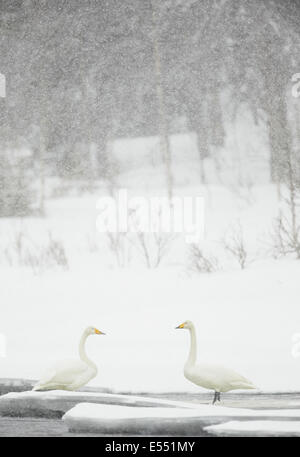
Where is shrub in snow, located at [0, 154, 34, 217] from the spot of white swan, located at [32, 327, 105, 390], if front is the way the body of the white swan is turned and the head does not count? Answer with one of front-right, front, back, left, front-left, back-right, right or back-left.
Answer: left

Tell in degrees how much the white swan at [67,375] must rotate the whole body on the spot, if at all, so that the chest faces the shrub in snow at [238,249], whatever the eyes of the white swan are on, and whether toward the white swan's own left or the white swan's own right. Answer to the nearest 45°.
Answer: approximately 45° to the white swan's own left

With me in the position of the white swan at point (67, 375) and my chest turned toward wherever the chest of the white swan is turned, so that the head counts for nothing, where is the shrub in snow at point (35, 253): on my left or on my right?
on my left

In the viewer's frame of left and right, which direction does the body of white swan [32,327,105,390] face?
facing to the right of the viewer

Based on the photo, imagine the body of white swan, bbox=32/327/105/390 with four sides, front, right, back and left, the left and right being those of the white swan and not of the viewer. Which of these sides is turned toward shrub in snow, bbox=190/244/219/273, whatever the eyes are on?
left
